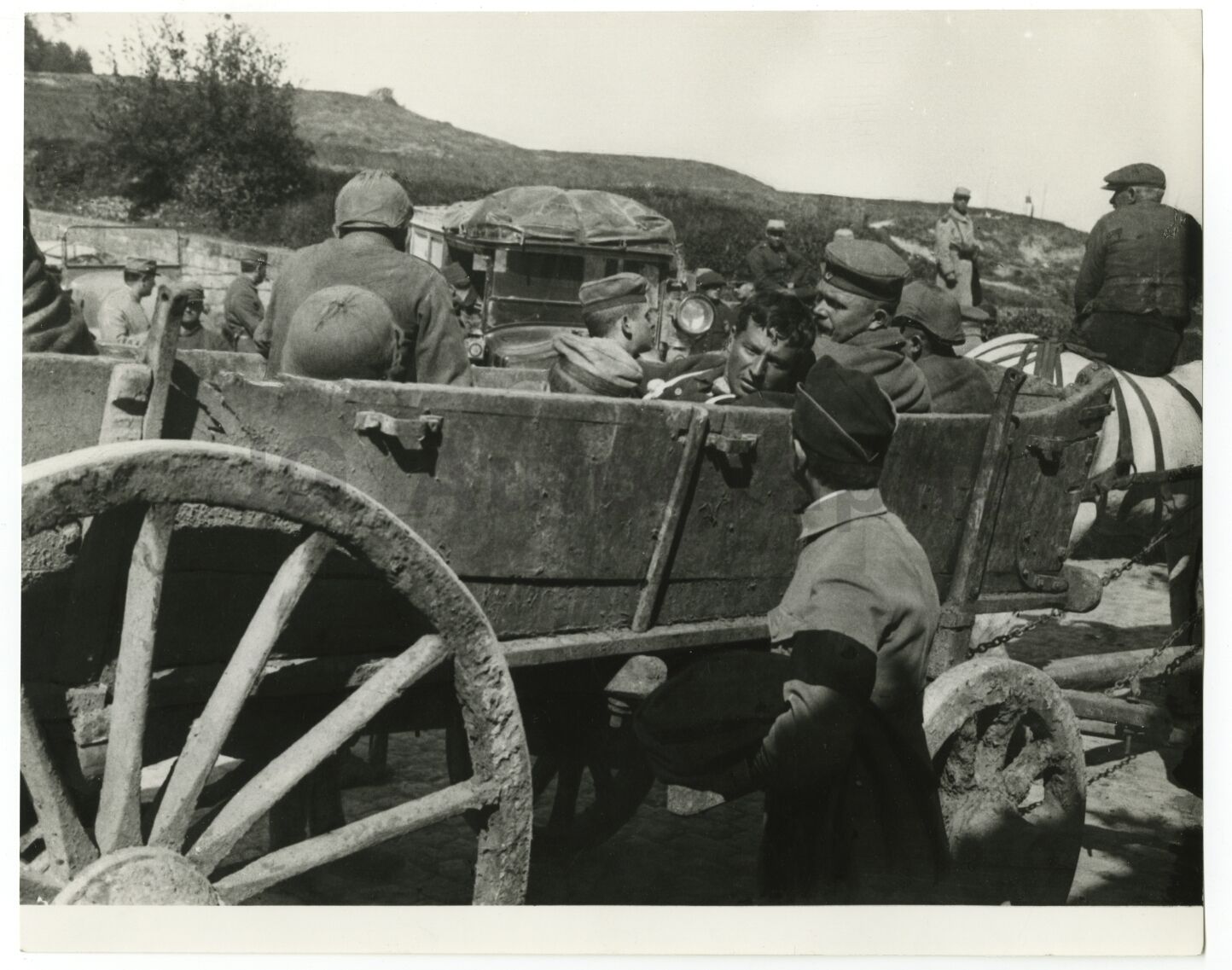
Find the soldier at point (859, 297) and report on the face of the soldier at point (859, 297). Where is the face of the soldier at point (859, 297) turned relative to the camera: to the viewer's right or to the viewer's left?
to the viewer's left

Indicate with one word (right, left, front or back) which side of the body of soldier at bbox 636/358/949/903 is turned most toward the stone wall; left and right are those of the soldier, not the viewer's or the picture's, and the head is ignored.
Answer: front

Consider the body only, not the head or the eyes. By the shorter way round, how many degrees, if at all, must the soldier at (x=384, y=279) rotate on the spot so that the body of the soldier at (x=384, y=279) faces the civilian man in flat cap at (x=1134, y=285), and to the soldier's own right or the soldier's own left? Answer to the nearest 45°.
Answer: approximately 45° to the soldier's own right

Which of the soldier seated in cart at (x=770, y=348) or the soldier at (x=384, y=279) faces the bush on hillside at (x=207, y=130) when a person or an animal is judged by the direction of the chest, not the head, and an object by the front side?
the soldier

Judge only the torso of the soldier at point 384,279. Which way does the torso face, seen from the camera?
away from the camera

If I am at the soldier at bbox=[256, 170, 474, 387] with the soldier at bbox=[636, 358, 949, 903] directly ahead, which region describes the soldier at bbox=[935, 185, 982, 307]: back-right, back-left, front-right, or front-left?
back-left

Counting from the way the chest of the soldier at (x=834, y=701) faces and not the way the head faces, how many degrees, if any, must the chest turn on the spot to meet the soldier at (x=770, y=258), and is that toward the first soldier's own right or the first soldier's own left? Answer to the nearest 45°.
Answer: approximately 45° to the first soldier's own right

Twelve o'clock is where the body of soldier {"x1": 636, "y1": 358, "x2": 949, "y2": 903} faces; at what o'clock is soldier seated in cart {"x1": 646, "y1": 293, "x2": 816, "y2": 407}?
The soldier seated in cart is roughly at 1 o'clock from the soldier.

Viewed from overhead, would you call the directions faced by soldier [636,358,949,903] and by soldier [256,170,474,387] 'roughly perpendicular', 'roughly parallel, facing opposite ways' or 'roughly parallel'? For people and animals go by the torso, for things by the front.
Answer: roughly parallel

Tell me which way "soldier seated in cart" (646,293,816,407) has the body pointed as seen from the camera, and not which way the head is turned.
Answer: toward the camera

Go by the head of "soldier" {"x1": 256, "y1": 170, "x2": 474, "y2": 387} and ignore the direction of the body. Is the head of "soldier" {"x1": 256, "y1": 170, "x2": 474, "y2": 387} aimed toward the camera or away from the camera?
away from the camera

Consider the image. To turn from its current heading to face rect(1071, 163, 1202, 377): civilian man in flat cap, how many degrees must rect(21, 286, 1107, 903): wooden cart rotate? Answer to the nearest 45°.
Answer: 0° — it already faces them

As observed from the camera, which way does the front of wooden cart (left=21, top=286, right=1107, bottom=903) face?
facing away from the viewer and to the right of the viewer

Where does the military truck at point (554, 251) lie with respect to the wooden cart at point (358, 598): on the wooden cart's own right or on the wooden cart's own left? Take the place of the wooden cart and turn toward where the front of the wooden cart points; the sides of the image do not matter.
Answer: on the wooden cart's own left

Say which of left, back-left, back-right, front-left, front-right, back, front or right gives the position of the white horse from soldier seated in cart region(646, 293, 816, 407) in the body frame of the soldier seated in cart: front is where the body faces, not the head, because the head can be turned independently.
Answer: back-left

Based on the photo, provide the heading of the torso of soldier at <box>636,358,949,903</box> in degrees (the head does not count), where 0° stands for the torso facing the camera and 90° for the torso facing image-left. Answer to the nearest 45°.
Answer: approximately 135°

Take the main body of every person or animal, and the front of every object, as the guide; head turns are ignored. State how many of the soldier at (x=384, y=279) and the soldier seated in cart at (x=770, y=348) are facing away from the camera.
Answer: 1
